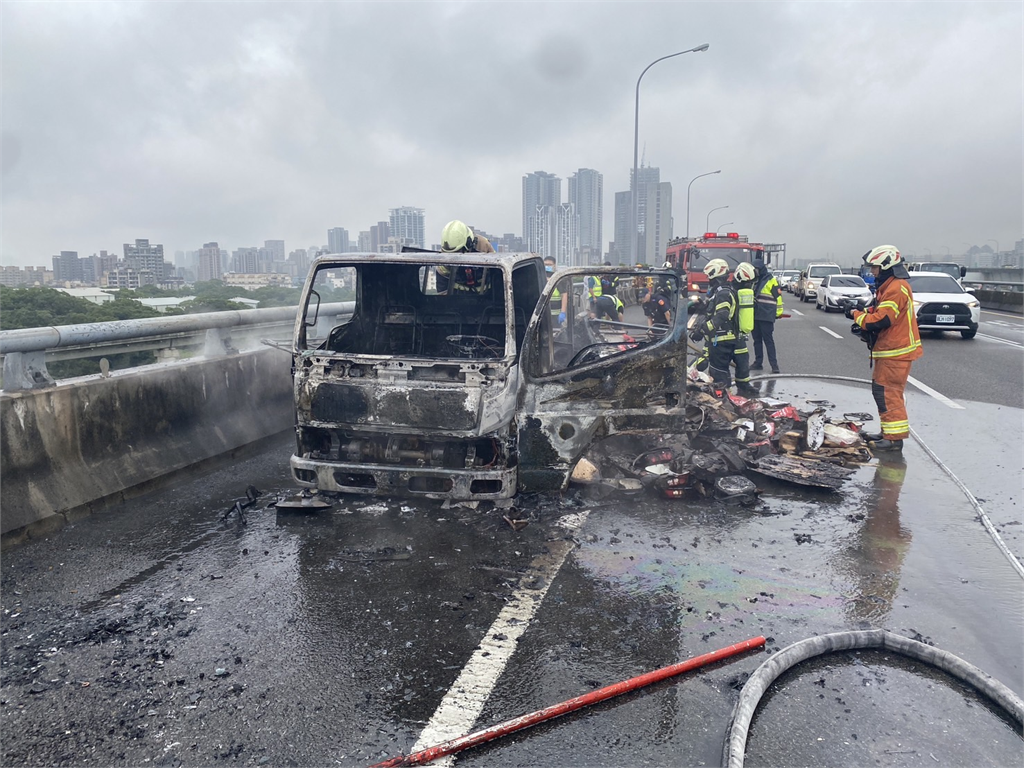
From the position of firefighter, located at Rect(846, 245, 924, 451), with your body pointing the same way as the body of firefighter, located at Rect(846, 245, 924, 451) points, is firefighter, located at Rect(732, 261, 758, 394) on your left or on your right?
on your right

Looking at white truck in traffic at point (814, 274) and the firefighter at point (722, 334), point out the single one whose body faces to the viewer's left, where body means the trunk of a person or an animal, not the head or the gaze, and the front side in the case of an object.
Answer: the firefighter

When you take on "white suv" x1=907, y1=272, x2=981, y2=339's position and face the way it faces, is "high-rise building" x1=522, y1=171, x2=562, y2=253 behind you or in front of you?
behind

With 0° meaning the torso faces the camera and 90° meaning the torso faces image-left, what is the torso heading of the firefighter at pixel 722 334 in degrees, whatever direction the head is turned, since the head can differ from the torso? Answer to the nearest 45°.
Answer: approximately 90°

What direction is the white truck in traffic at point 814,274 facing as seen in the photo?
toward the camera

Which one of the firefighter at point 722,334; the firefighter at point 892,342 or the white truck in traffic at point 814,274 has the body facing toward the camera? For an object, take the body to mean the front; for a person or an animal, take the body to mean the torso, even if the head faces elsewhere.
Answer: the white truck in traffic

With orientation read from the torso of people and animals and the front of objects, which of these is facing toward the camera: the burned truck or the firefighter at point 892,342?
the burned truck

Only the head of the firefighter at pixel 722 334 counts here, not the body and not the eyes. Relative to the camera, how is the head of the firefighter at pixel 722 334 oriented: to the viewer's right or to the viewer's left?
to the viewer's left

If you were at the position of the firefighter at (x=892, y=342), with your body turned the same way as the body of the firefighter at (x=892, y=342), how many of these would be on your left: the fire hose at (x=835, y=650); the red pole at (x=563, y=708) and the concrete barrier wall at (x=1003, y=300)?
2

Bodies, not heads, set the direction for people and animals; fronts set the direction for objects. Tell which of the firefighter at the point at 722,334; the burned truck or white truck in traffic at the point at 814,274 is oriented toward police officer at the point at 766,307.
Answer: the white truck in traffic

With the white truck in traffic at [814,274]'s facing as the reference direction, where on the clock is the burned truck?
The burned truck is roughly at 12 o'clock from the white truck in traffic.

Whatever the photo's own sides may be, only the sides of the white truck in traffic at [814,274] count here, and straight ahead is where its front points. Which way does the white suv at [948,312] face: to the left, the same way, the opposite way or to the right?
the same way

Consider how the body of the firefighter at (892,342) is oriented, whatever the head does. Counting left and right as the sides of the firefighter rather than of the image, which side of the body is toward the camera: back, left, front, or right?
left

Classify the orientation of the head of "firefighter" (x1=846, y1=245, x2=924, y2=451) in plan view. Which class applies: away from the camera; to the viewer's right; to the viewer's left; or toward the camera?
to the viewer's left

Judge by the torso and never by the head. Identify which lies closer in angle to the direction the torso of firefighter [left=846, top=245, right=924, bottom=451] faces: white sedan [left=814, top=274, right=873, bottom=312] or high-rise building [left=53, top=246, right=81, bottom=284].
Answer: the high-rise building

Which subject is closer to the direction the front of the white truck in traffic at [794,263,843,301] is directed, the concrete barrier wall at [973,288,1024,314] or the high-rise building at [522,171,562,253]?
the concrete barrier wall

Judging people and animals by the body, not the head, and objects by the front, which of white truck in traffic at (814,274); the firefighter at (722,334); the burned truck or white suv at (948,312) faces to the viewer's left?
the firefighter
